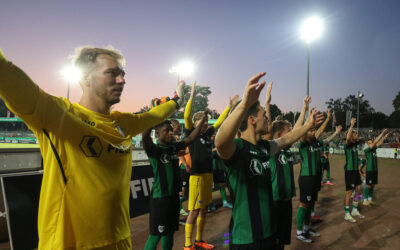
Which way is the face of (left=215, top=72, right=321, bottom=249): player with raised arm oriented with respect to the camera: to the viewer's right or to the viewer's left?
to the viewer's right

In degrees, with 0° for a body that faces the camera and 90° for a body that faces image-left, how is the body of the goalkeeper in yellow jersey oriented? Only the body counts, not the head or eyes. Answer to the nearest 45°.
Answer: approximately 315°
